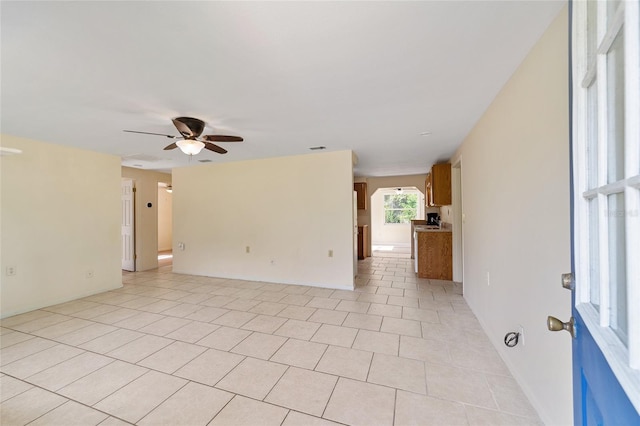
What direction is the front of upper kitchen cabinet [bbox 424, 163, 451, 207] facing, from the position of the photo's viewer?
facing to the left of the viewer

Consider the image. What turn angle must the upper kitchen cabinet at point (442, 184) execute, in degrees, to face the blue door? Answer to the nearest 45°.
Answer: approximately 90° to its left

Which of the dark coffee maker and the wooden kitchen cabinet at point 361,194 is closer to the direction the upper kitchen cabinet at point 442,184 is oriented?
the wooden kitchen cabinet

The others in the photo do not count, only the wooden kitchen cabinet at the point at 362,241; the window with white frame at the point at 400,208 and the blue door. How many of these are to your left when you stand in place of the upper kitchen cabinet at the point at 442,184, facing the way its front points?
1

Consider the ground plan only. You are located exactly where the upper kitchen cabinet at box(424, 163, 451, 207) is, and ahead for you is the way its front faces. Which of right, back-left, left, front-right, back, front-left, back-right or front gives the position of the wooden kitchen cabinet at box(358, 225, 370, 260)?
front-right

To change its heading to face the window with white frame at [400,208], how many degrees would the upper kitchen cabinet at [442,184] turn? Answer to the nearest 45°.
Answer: approximately 90° to its right

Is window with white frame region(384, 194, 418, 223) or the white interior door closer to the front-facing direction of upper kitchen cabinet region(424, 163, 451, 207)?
the white interior door

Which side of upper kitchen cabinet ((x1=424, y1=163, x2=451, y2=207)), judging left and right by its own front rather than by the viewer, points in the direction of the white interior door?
front

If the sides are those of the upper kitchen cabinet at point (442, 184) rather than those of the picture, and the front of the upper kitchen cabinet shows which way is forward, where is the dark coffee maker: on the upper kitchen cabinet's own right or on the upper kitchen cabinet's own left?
on the upper kitchen cabinet's own right

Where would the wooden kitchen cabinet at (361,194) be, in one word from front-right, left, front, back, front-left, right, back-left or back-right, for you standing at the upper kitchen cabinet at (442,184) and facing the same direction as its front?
front-right
